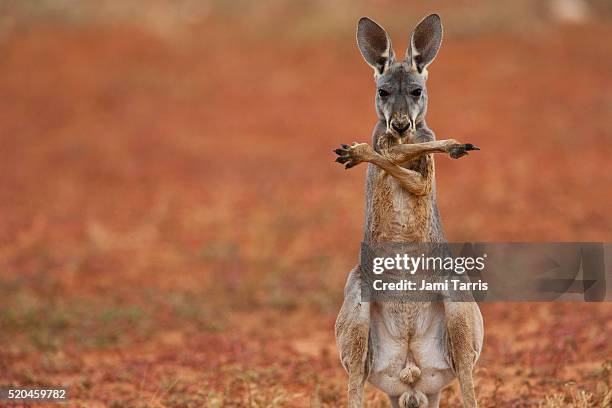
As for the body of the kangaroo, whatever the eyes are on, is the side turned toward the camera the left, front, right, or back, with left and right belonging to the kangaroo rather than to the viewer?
front
